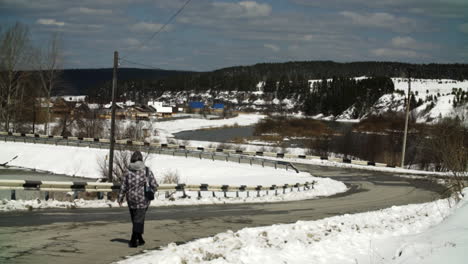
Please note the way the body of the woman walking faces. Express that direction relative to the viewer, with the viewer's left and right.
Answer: facing away from the viewer
